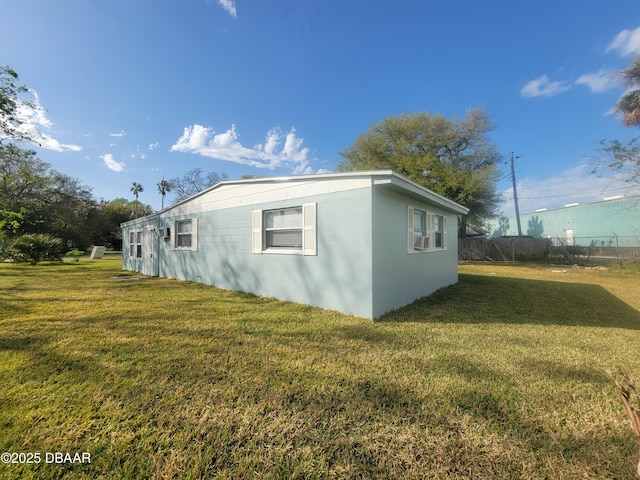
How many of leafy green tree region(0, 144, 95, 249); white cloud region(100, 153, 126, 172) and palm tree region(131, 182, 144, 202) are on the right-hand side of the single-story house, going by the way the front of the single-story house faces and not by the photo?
3

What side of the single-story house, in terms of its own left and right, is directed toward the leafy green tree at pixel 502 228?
back

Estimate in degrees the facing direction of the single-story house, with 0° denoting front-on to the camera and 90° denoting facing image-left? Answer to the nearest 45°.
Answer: approximately 45°

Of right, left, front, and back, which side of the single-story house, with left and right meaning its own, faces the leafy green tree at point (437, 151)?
back

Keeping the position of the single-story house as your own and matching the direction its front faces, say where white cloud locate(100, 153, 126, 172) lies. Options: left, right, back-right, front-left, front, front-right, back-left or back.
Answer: right

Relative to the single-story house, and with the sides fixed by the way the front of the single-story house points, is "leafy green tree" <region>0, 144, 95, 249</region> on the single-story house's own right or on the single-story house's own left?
on the single-story house's own right

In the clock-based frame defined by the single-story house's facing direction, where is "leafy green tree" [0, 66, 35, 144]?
The leafy green tree is roughly at 2 o'clock from the single-story house.

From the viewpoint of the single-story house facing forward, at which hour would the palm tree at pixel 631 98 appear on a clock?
The palm tree is roughly at 7 o'clock from the single-story house.

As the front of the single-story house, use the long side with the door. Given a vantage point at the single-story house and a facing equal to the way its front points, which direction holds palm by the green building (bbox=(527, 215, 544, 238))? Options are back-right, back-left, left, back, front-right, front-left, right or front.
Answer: back

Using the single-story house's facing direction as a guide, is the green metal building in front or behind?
behind

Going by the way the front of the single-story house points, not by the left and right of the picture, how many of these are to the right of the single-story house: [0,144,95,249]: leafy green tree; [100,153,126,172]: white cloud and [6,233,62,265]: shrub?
3

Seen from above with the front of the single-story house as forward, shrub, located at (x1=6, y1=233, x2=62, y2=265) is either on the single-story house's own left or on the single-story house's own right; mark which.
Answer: on the single-story house's own right

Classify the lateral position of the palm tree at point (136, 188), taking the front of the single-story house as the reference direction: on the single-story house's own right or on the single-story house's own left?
on the single-story house's own right
